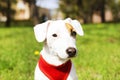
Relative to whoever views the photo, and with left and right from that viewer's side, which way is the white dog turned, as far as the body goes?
facing the viewer and to the right of the viewer
